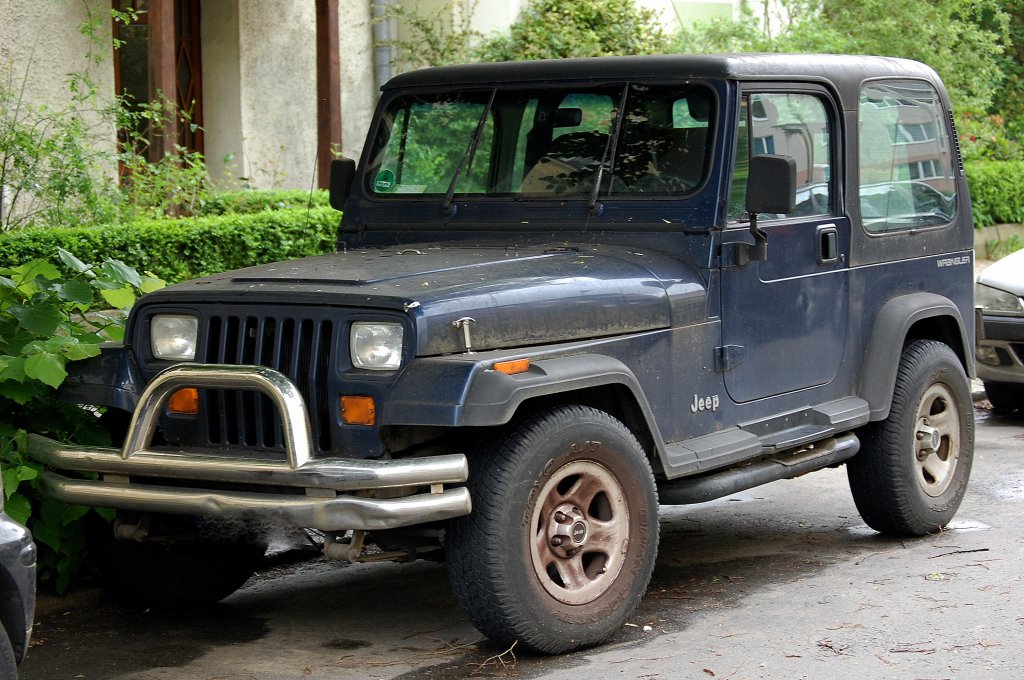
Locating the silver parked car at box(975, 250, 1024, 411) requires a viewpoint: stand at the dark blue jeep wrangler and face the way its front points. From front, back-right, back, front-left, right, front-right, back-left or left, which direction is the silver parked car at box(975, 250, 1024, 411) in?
back

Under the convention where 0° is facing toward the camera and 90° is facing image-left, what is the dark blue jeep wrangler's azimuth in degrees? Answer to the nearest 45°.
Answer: approximately 45°

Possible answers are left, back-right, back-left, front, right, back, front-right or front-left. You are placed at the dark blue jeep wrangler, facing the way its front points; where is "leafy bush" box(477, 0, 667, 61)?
back-right

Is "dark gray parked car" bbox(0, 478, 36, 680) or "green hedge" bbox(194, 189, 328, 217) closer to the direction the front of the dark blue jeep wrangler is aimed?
the dark gray parked car

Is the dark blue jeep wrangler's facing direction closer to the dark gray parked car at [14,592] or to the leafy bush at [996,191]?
the dark gray parked car

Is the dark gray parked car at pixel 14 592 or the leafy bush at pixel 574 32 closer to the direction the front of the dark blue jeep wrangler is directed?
the dark gray parked car

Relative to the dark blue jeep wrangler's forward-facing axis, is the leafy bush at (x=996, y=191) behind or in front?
behind

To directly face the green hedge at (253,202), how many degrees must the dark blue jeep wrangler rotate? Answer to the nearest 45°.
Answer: approximately 135° to its right

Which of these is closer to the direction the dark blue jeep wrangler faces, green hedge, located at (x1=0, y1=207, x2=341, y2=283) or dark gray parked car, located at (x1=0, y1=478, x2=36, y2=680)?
the dark gray parked car
